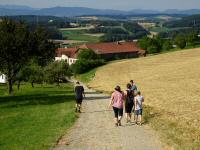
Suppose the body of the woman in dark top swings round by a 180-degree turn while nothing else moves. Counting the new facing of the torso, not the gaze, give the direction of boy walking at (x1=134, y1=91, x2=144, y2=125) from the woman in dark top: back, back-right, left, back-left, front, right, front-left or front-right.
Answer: front-left

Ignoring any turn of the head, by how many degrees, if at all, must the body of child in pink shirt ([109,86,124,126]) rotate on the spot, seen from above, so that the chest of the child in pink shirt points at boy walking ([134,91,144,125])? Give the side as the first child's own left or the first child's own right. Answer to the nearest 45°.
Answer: approximately 45° to the first child's own right

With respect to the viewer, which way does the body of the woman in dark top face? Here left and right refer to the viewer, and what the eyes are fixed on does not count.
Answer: facing away from the viewer

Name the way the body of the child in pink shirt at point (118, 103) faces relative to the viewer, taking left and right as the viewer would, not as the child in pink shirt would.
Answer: facing away from the viewer

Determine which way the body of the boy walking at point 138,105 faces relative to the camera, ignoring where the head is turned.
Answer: away from the camera
